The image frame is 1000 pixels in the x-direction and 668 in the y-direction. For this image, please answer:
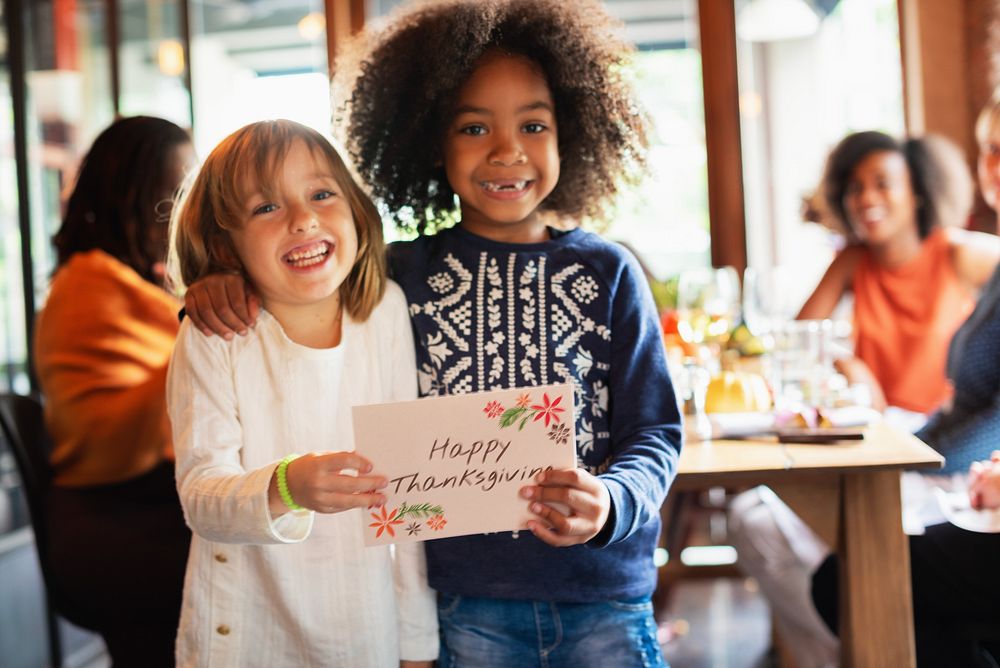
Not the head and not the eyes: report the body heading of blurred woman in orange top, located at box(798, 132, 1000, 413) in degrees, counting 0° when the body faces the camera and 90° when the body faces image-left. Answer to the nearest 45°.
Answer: approximately 45°

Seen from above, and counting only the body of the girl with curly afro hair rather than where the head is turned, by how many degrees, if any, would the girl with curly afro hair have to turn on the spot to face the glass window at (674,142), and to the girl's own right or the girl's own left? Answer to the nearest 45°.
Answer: approximately 180°

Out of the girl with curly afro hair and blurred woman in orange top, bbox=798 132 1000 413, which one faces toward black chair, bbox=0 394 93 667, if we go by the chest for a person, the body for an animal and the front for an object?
the blurred woman in orange top

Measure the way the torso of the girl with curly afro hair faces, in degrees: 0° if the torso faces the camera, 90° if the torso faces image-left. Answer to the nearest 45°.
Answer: approximately 0°

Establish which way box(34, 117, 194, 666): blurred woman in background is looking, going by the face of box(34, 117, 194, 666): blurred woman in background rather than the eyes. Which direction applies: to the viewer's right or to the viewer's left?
to the viewer's right
